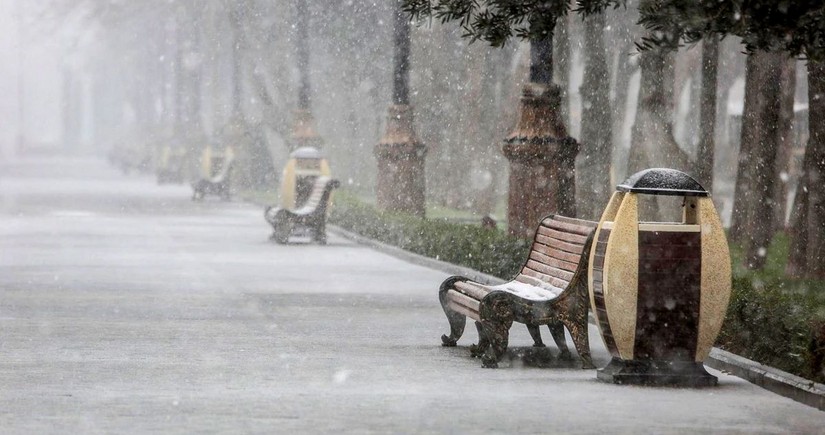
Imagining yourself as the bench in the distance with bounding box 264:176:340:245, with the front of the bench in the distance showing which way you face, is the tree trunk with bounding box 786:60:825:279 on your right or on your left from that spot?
on your left

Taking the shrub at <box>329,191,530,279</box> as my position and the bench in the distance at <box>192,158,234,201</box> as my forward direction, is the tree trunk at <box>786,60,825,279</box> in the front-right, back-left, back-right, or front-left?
back-right

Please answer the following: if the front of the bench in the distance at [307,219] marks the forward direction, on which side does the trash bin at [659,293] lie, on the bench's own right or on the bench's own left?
on the bench's own left

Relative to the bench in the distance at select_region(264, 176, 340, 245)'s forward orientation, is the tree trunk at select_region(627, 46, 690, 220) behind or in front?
behind

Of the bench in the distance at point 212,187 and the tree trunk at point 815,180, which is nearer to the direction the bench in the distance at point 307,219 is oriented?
the bench in the distance

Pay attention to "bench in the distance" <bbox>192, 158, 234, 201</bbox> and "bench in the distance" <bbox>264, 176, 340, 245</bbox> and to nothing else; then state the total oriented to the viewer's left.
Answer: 2

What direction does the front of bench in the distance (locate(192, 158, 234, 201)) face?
to the viewer's left

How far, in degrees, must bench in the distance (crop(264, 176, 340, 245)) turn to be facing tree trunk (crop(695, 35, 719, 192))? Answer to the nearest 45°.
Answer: approximately 180°

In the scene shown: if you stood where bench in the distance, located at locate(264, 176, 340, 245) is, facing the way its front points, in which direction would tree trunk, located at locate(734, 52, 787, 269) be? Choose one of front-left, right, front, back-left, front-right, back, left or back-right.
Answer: back-left

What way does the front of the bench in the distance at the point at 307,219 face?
to the viewer's left
